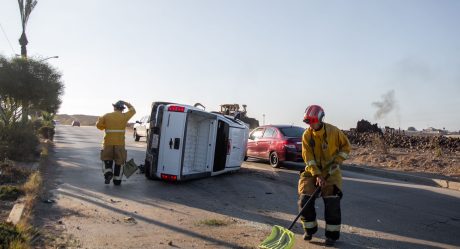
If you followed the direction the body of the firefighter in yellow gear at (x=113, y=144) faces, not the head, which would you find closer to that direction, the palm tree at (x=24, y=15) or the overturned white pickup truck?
the palm tree

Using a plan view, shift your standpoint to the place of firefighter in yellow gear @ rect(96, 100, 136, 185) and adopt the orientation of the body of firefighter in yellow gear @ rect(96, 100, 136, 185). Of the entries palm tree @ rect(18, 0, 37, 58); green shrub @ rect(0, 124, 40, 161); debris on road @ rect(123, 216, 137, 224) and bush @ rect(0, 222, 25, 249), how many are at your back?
2

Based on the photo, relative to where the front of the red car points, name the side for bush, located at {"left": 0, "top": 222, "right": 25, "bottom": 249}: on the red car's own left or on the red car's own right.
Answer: on the red car's own left

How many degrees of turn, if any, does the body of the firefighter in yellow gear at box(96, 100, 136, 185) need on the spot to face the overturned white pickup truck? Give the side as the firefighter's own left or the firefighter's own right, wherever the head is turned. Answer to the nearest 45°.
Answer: approximately 90° to the firefighter's own right

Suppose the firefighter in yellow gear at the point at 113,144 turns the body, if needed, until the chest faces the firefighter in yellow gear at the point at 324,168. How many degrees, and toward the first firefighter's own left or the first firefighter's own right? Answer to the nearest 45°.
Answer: approximately 135° to the first firefighter's own right

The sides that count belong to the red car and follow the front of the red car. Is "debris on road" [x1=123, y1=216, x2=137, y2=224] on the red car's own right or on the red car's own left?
on the red car's own left

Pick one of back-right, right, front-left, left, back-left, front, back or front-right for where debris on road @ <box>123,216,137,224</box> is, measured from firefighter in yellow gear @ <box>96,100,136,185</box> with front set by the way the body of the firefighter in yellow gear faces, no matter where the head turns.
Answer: back

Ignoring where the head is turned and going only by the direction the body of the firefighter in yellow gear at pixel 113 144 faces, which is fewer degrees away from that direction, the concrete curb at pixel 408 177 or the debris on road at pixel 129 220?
the concrete curb

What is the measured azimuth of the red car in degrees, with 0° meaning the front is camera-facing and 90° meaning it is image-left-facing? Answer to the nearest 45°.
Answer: approximately 135°

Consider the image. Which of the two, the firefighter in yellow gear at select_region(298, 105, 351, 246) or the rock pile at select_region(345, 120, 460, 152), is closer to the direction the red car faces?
the rock pile

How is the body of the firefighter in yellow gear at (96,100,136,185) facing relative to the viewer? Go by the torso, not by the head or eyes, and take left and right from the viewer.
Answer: facing away from the viewer

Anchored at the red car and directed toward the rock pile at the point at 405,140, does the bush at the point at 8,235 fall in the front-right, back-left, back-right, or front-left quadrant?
back-right
